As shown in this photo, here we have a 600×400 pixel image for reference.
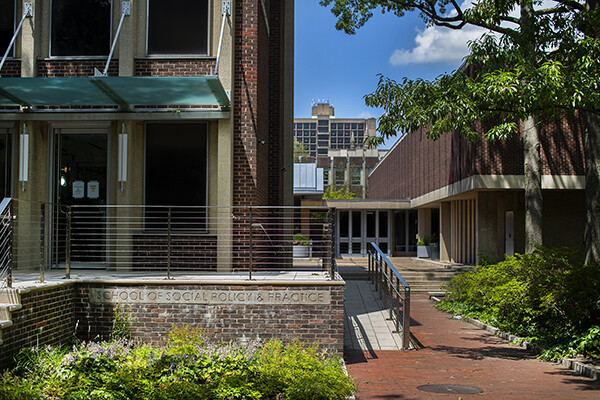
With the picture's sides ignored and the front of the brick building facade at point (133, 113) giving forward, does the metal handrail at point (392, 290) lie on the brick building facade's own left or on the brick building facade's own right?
on the brick building facade's own left

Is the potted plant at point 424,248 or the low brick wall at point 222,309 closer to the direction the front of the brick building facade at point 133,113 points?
the low brick wall

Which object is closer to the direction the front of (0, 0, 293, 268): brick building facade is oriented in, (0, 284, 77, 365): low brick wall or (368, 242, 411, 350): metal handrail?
the low brick wall

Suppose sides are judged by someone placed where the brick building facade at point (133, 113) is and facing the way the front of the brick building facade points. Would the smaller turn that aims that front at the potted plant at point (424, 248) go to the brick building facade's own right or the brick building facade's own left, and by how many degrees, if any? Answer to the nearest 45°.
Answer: approximately 135° to the brick building facade's own left

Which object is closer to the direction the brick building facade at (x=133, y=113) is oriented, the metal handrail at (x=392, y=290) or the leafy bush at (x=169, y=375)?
the leafy bush

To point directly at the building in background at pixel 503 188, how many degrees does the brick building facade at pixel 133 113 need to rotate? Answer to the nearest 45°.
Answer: approximately 135° to its left

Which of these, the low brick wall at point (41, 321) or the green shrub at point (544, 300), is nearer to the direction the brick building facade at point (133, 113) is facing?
the low brick wall

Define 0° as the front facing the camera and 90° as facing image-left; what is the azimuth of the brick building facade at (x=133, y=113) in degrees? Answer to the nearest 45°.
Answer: approximately 0°

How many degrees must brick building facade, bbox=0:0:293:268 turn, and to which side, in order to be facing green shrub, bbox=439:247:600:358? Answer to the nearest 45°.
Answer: approximately 90° to its left
